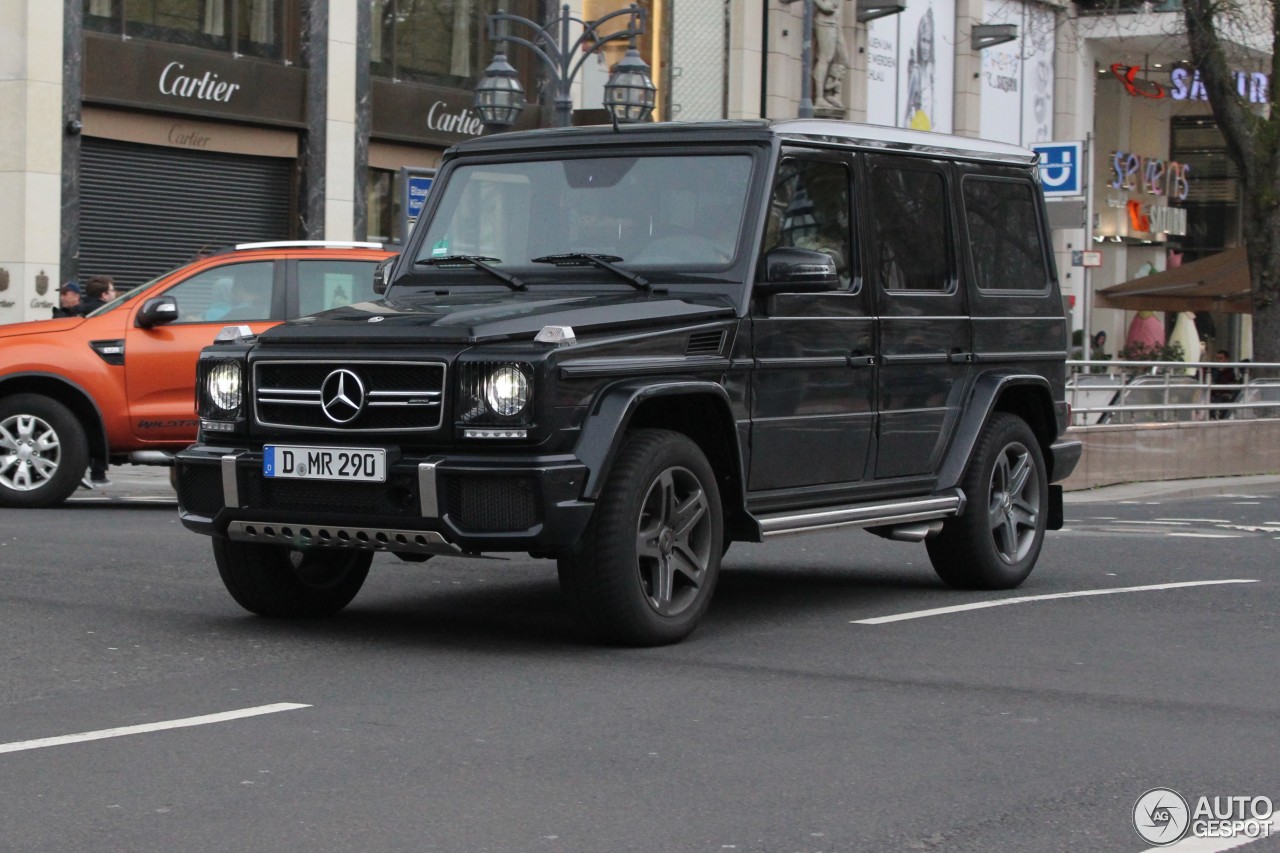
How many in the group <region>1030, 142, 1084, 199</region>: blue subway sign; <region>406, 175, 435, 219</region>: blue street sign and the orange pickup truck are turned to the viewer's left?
1

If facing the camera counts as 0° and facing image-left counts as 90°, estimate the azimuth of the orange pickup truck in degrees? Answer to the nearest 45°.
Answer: approximately 90°

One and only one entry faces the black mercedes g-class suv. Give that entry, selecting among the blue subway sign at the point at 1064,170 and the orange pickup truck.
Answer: the blue subway sign

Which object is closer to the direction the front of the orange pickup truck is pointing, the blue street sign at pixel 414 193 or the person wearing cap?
the person wearing cap

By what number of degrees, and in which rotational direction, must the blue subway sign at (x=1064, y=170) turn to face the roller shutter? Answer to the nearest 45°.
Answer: approximately 90° to its right

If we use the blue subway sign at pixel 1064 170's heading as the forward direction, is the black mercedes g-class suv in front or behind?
in front

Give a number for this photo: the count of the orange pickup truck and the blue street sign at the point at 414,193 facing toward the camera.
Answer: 1

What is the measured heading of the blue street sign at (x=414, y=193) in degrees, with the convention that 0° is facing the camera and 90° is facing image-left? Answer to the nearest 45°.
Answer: approximately 0°
